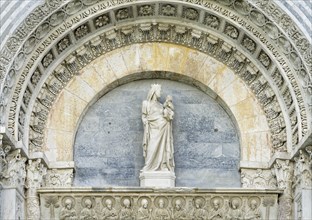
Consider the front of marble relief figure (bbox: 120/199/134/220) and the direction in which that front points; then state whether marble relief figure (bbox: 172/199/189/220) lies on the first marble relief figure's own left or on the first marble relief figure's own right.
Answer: on the first marble relief figure's own left

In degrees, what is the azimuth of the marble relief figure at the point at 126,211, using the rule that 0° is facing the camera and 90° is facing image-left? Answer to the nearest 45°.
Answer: approximately 0°

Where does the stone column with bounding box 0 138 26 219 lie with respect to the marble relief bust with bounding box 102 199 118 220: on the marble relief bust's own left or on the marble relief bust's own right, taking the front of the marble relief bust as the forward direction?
on the marble relief bust's own right

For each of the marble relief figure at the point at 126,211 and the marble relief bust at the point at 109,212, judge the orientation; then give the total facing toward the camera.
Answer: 2

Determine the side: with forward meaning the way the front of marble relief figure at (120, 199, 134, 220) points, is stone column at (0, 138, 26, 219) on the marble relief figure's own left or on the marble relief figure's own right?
on the marble relief figure's own right

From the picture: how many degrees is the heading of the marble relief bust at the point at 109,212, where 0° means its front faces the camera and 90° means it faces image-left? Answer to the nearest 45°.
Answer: approximately 0°

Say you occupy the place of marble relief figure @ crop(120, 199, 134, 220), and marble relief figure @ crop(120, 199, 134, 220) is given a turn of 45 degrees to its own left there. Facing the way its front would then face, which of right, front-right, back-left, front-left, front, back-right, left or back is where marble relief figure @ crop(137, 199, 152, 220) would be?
front-left

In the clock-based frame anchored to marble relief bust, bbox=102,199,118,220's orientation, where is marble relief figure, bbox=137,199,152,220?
marble relief figure, bbox=137,199,152,220 is roughly at 9 o'clock from marble relief bust, bbox=102,199,118,220.

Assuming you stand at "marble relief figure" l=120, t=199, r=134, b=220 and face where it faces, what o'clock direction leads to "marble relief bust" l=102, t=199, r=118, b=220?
"marble relief bust" l=102, t=199, r=118, b=220 is roughly at 3 o'clock from "marble relief figure" l=120, t=199, r=134, b=220.

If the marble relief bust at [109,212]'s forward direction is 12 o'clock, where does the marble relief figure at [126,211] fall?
the marble relief figure at [126,211] is roughly at 9 o'clock from the marble relief bust at [109,212].
